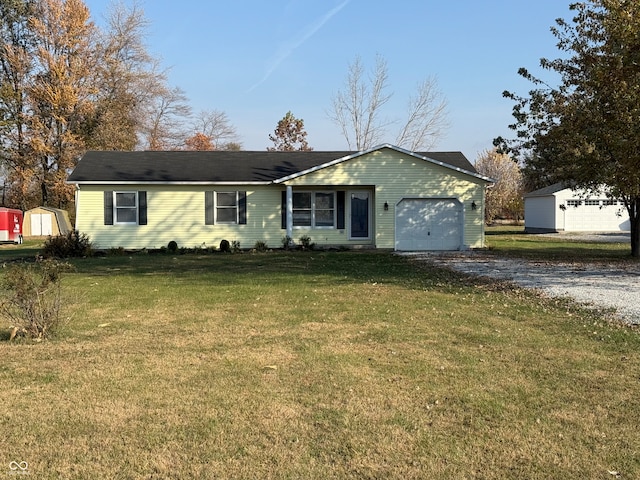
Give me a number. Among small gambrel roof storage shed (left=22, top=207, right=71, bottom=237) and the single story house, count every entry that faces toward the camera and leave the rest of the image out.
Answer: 2

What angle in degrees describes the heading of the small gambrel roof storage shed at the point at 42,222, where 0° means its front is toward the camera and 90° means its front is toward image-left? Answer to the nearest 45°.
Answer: approximately 0°

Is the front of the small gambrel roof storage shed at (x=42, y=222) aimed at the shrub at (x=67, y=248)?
yes

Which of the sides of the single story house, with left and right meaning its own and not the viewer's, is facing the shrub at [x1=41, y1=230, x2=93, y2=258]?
right

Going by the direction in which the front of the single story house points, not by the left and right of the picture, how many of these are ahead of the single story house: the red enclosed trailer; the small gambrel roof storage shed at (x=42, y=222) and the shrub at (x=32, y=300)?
1

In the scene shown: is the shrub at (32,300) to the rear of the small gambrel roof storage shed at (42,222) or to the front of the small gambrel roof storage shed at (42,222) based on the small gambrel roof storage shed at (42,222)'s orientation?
to the front

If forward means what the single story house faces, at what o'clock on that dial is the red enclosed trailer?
The red enclosed trailer is roughly at 4 o'clock from the single story house.

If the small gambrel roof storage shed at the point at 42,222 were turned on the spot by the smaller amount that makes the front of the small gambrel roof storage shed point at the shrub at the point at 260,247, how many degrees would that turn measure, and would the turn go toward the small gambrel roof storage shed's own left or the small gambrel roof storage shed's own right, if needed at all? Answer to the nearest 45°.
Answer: approximately 45° to the small gambrel roof storage shed's own left

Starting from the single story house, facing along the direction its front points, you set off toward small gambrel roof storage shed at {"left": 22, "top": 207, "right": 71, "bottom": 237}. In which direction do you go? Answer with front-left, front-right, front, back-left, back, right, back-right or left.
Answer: back-right
